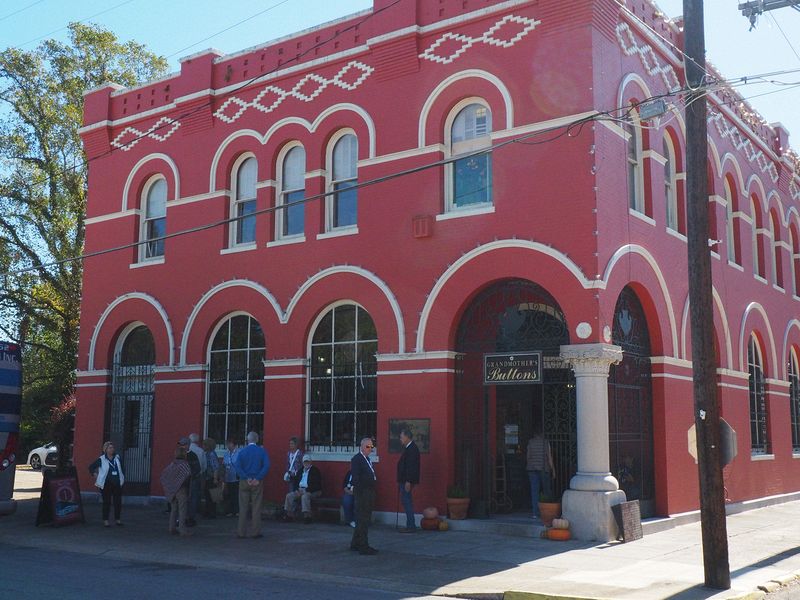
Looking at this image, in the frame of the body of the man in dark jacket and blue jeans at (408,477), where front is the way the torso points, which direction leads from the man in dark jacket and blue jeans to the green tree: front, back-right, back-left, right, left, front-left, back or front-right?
front-right

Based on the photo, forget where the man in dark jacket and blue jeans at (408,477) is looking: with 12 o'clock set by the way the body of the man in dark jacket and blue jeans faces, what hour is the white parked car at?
The white parked car is roughly at 2 o'clock from the man in dark jacket and blue jeans.

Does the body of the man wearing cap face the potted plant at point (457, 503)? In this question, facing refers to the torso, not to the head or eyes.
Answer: no

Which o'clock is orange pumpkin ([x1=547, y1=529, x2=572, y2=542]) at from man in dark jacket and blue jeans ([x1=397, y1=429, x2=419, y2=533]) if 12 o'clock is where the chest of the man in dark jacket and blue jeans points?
The orange pumpkin is roughly at 7 o'clock from the man in dark jacket and blue jeans.

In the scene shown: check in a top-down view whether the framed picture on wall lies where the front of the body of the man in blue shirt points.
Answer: no

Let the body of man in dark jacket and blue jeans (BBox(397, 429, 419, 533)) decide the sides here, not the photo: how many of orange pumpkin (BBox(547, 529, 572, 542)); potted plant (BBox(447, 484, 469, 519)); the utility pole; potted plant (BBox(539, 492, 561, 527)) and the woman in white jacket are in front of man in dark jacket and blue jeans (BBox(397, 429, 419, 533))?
1

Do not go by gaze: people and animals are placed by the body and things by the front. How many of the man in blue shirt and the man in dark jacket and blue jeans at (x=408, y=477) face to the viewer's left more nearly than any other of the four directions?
1

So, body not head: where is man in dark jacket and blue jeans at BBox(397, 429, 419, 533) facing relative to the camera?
to the viewer's left

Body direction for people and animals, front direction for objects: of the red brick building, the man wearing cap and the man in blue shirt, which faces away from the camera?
the man in blue shirt

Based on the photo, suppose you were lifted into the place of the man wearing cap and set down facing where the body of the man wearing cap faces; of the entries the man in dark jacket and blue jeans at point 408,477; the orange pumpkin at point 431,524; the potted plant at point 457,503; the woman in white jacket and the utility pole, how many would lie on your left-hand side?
4

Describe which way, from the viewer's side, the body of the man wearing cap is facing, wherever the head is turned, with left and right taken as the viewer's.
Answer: facing the viewer and to the left of the viewer

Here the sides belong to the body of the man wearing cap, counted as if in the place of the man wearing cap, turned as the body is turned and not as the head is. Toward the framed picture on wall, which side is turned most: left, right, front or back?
left

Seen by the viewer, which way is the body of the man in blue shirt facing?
away from the camera

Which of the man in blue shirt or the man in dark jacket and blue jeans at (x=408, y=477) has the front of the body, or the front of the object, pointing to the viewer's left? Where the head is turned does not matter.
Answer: the man in dark jacket and blue jeans

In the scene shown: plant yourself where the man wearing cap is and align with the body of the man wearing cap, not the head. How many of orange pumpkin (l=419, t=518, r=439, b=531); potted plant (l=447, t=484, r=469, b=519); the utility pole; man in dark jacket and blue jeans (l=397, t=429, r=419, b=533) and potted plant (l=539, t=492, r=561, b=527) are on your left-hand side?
5

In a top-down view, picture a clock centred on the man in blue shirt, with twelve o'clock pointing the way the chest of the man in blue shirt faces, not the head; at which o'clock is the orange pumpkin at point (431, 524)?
The orange pumpkin is roughly at 3 o'clock from the man in blue shirt.

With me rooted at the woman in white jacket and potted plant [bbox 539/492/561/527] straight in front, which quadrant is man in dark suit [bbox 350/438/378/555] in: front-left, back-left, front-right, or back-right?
front-right

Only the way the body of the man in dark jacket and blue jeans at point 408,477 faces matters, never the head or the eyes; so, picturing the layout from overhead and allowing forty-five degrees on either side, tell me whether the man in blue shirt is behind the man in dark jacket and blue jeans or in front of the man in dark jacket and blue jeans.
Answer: in front
